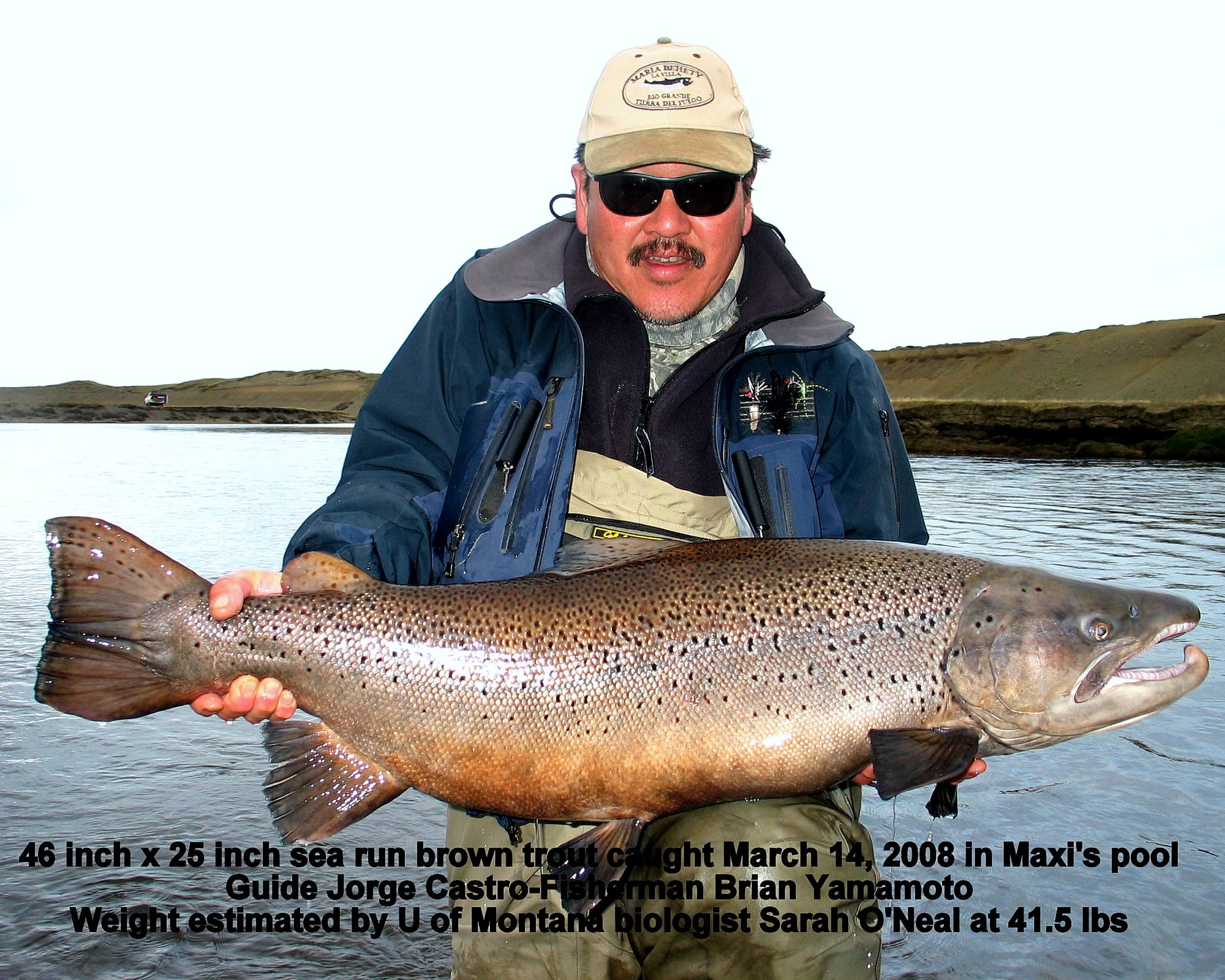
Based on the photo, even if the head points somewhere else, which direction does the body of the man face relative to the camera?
toward the camera

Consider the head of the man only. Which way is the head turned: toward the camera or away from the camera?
toward the camera

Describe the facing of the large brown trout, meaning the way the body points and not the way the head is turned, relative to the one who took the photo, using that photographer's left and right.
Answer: facing to the right of the viewer
